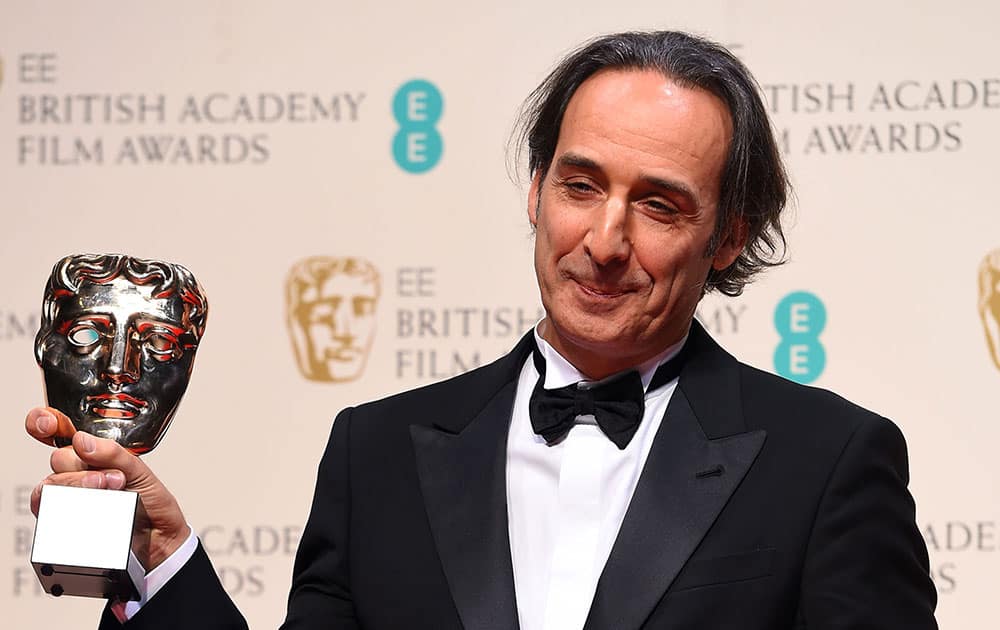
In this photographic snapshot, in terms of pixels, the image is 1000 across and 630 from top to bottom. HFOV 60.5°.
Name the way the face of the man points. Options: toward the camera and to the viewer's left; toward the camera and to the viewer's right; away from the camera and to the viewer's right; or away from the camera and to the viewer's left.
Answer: toward the camera and to the viewer's left

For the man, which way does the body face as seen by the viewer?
toward the camera
